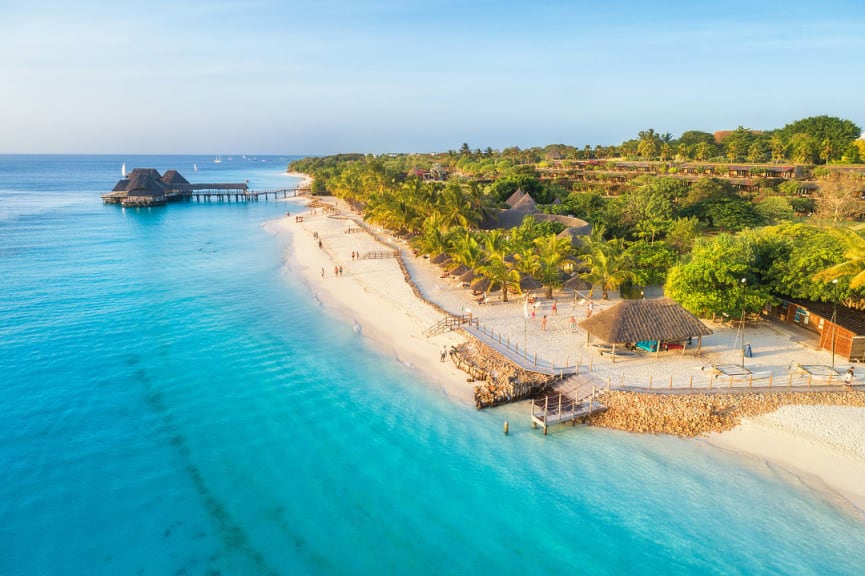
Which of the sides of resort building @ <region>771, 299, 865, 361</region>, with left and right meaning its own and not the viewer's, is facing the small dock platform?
front

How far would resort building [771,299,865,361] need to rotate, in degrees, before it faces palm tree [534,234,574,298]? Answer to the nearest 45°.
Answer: approximately 45° to its right

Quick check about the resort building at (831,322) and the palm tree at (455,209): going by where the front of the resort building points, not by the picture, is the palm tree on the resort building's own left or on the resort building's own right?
on the resort building's own right

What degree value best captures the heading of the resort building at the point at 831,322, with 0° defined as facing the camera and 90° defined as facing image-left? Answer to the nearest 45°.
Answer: approximately 45°

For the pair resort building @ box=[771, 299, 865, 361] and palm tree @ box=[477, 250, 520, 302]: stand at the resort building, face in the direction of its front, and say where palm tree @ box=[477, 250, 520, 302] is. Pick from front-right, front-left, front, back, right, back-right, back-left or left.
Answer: front-right

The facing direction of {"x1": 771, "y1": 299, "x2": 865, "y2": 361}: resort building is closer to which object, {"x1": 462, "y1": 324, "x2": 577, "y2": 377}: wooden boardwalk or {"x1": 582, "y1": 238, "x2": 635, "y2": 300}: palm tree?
the wooden boardwalk
